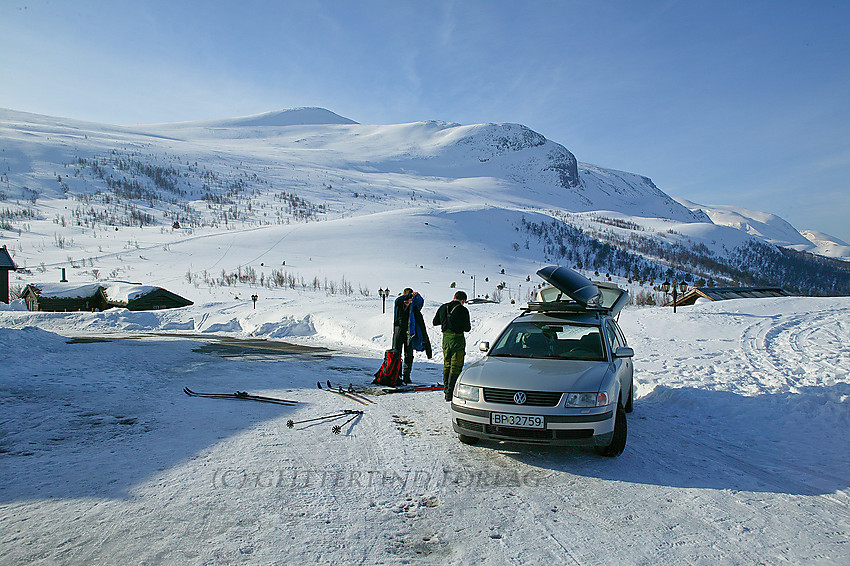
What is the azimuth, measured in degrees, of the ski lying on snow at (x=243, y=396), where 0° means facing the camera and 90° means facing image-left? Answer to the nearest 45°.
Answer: approximately 90°

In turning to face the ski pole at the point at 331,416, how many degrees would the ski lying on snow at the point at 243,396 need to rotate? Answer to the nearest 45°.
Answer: approximately 135° to its left

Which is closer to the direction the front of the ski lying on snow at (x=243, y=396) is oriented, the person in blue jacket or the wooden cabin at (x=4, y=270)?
the wooden cabin

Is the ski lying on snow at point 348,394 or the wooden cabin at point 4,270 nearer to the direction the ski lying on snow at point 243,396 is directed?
the wooden cabin

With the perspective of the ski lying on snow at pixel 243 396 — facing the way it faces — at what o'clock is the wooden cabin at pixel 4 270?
The wooden cabin is roughly at 2 o'clock from the ski lying on snow.

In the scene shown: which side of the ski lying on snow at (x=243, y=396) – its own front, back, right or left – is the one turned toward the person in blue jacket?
back

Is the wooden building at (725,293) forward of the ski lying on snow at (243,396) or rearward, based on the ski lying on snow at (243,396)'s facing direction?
rearward

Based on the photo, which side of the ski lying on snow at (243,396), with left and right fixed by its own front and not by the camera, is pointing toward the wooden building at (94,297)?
right

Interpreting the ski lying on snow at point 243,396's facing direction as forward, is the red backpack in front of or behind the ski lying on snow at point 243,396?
behind

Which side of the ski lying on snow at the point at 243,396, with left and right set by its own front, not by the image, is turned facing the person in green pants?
back

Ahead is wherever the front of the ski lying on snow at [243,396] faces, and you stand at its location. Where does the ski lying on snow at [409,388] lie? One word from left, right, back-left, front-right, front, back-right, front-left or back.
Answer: back

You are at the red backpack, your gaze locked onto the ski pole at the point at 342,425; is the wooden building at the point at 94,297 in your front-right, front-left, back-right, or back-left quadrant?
back-right
